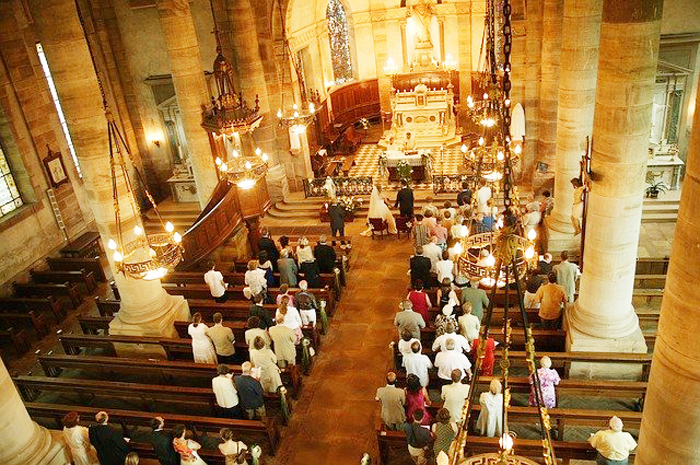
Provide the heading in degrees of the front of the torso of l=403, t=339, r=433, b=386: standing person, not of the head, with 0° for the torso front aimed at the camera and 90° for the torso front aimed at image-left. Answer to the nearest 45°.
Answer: approximately 180°

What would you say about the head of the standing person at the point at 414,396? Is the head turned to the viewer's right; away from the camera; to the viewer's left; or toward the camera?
away from the camera

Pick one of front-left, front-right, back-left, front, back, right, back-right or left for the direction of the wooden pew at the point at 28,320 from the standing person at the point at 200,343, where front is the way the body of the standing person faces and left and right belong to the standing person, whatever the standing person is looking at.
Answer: front-left

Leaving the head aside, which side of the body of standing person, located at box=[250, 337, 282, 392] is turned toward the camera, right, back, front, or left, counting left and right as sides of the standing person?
back

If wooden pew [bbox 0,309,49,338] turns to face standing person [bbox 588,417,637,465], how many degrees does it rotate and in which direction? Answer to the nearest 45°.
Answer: approximately 90° to its right

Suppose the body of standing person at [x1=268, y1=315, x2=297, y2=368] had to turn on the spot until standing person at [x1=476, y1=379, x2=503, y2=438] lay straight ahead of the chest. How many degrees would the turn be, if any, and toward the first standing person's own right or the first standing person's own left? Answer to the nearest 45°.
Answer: approximately 135° to the first standing person's own right

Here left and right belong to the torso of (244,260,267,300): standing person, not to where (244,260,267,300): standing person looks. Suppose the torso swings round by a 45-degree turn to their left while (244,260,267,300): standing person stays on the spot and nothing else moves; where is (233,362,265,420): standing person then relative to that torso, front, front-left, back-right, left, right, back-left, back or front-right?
back-left

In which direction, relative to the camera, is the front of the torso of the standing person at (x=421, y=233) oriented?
away from the camera

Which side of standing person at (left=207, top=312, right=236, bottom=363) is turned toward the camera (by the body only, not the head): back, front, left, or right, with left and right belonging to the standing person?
back

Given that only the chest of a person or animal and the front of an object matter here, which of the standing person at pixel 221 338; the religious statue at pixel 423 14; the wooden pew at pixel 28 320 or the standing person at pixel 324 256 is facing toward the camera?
the religious statue

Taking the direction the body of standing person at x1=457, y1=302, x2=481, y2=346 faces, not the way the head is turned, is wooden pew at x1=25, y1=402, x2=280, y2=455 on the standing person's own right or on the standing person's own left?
on the standing person's own left

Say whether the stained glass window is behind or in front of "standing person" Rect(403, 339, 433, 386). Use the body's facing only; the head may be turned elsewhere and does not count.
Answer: in front

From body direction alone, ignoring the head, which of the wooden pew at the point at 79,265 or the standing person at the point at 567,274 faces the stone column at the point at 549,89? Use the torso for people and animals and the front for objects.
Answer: the standing person

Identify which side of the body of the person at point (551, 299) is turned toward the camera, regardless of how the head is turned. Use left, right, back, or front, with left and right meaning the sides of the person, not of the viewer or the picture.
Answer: back

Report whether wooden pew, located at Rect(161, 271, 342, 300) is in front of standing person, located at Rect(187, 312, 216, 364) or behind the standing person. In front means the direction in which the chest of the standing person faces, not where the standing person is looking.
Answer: in front

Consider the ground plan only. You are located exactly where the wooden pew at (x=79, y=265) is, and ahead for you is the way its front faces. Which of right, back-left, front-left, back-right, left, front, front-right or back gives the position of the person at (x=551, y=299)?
back-right

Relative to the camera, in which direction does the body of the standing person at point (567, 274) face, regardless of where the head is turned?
away from the camera
